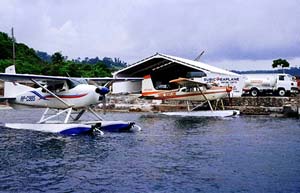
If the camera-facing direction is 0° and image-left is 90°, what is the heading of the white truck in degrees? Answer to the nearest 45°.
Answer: approximately 315°
